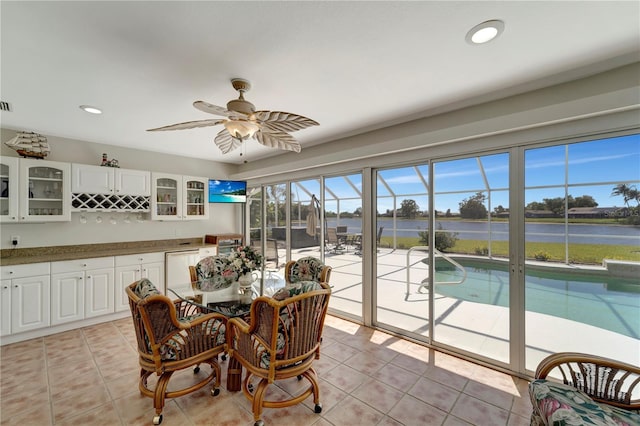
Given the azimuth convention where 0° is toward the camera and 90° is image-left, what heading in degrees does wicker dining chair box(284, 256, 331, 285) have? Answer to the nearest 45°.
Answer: approximately 45°

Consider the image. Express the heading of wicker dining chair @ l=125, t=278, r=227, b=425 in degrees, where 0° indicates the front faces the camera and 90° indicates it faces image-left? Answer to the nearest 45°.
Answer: approximately 225°

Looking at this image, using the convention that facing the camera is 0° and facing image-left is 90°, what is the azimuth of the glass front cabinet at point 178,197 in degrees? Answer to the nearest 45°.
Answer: approximately 315°

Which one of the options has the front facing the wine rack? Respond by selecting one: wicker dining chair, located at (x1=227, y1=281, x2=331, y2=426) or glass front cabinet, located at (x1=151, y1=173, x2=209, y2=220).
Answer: the wicker dining chair

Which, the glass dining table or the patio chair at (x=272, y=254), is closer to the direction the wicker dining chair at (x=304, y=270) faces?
the glass dining table

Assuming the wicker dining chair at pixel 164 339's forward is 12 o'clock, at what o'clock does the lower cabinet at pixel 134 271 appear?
The lower cabinet is roughly at 10 o'clock from the wicker dining chair.

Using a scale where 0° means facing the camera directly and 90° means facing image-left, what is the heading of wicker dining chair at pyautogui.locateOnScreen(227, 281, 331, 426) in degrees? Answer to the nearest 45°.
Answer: approximately 135°

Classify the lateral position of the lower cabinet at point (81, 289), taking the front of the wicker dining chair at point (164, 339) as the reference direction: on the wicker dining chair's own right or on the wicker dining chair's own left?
on the wicker dining chair's own left

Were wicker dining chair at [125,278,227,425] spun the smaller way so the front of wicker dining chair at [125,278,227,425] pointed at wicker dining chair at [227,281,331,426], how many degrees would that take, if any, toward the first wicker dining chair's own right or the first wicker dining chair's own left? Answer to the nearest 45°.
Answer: approximately 90° to the first wicker dining chair's own right

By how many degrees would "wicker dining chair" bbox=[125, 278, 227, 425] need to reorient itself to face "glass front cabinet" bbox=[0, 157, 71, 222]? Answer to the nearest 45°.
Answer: approximately 90° to its left
